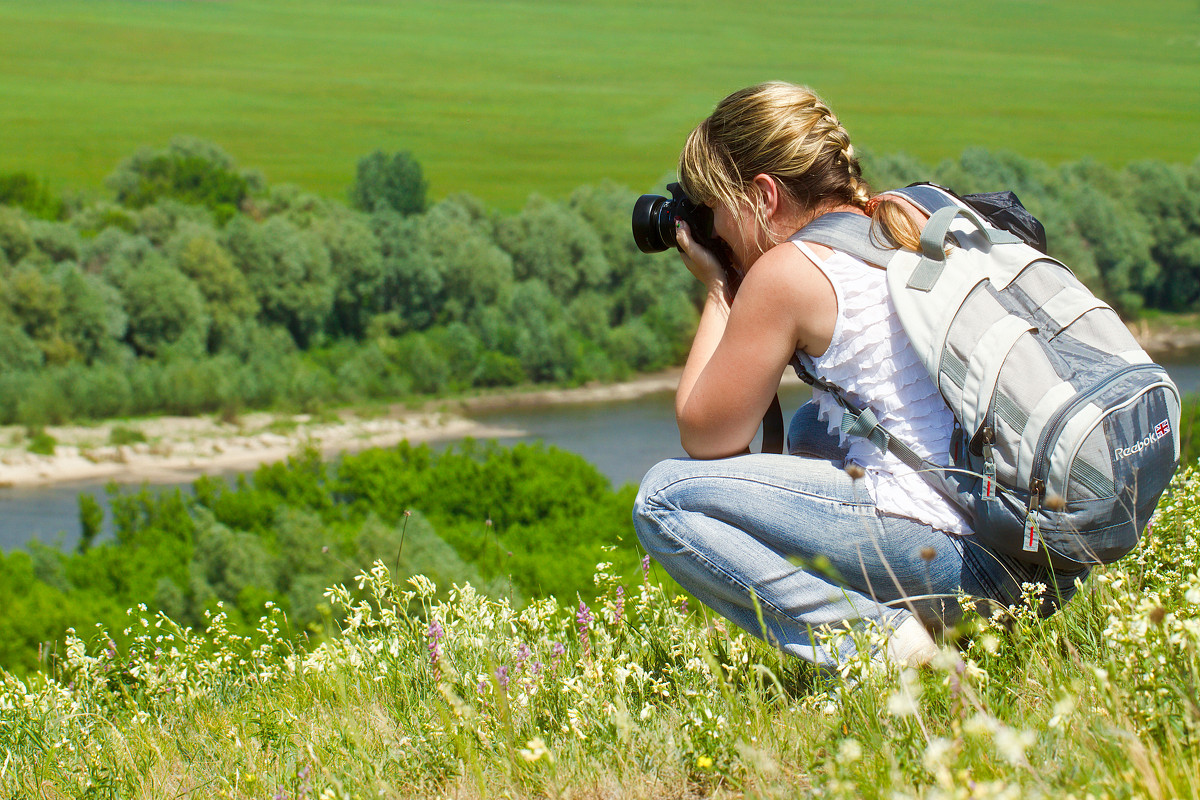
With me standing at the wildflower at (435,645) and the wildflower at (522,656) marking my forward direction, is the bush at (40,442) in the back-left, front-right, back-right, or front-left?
back-left

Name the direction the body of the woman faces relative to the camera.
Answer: to the viewer's left

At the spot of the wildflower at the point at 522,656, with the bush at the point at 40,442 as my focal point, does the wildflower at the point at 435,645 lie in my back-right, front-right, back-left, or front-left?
front-left
